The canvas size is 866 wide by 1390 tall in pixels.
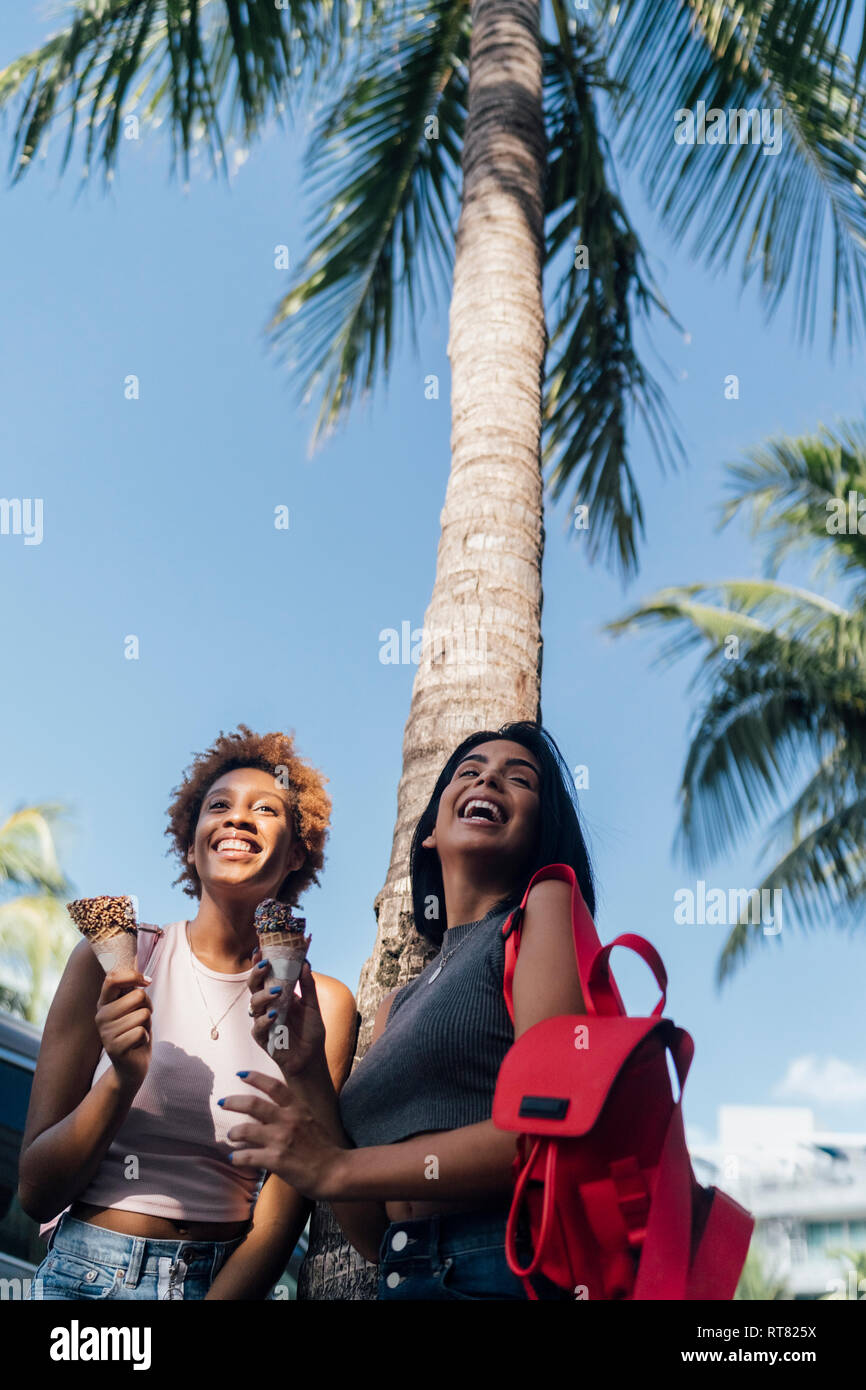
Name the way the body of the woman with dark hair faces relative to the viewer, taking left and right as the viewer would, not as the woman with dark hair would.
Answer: facing the viewer and to the left of the viewer

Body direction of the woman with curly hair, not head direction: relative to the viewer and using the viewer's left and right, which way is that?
facing the viewer

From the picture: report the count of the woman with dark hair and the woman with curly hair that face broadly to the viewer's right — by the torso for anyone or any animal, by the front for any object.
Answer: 0

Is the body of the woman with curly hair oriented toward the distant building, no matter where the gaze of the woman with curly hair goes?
no

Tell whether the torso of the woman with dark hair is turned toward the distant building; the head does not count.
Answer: no

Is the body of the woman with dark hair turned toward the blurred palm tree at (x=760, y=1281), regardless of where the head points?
no
